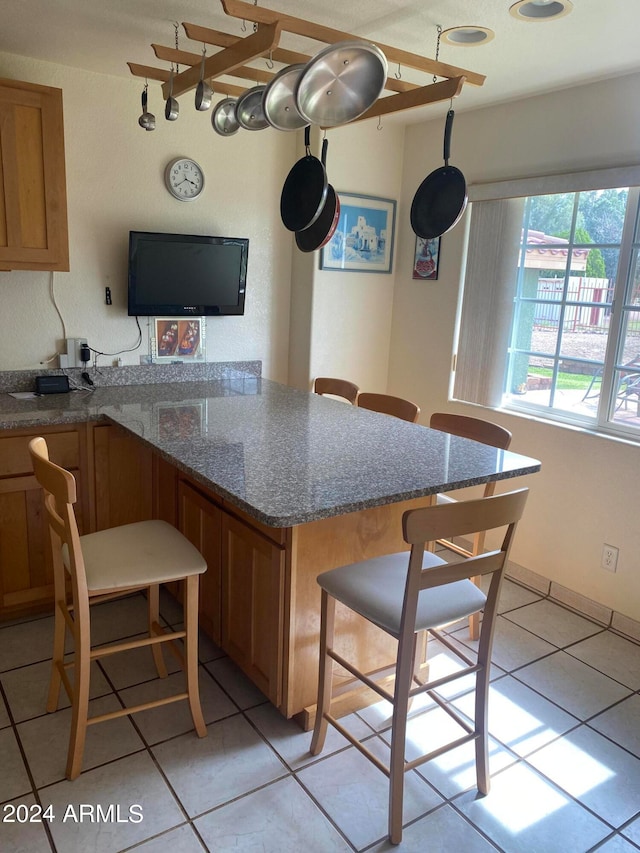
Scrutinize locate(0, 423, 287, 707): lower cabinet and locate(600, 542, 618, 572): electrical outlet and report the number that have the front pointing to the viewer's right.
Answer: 0

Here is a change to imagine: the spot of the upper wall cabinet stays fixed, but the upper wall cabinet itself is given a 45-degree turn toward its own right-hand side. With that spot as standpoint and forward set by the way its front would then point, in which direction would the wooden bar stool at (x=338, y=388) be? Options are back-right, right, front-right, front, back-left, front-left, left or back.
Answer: left

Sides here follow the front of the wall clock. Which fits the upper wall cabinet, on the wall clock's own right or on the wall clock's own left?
on the wall clock's own right

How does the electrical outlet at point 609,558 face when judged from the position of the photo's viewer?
facing the viewer and to the left of the viewer

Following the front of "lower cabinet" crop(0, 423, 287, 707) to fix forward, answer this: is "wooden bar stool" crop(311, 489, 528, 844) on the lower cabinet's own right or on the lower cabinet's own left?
on the lower cabinet's own left

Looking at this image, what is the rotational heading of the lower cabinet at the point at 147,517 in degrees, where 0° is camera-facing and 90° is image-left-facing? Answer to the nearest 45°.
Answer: approximately 45°

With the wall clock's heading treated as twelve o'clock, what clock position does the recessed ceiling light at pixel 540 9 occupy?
The recessed ceiling light is roughly at 12 o'clock from the wall clock.

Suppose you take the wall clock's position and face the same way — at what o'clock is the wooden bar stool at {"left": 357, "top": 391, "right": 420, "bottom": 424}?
The wooden bar stool is roughly at 12 o'clock from the wall clock.

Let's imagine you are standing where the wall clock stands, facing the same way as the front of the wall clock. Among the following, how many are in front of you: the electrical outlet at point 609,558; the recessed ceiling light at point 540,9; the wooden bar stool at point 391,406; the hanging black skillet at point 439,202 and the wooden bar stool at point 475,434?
5

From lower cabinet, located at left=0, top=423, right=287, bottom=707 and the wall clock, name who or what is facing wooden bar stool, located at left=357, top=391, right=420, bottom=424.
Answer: the wall clock

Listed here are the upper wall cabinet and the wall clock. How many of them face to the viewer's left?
0

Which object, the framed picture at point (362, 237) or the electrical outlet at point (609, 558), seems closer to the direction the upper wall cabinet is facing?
the electrical outlet

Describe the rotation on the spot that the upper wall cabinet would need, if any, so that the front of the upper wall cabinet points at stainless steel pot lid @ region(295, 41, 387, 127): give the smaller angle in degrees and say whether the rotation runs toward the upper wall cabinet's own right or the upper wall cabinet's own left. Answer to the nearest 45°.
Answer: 0° — it already faces it

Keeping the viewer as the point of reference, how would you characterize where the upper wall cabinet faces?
facing the viewer and to the right of the viewer
